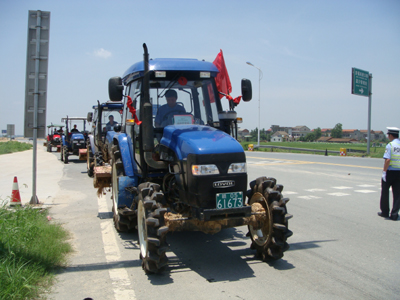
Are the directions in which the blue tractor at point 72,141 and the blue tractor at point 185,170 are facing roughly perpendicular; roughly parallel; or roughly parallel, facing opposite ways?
roughly parallel

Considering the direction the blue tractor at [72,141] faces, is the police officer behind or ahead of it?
ahead

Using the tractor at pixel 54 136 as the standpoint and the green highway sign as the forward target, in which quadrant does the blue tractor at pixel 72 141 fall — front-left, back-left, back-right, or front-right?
front-right

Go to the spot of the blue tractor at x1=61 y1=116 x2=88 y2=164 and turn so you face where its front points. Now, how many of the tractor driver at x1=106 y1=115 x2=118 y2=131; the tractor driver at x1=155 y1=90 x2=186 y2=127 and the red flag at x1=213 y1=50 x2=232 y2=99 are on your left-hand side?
0

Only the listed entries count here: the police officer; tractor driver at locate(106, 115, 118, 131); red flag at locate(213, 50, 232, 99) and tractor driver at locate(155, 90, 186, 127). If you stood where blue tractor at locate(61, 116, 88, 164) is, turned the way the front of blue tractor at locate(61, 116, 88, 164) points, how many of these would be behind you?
0

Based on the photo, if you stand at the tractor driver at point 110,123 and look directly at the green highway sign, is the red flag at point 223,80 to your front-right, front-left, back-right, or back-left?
back-right

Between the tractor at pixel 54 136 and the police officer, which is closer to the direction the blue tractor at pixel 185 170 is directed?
the police officer

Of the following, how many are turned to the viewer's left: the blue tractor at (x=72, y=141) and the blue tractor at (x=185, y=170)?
0

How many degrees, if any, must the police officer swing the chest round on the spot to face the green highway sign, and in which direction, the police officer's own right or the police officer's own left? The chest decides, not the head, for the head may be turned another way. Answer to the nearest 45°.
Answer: approximately 45° to the police officer's own right

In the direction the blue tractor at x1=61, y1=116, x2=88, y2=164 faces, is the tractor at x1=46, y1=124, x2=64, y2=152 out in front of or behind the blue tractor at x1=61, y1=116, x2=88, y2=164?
behind

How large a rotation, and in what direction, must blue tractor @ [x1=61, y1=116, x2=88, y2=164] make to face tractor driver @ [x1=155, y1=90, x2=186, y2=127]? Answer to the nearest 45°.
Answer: approximately 45° to its right

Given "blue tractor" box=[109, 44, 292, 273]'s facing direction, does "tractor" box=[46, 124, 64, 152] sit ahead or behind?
behind

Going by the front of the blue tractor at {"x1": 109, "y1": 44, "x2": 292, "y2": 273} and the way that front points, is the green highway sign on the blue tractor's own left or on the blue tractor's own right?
on the blue tractor's own left

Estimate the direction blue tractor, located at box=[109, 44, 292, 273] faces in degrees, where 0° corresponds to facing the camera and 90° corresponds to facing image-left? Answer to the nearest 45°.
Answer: approximately 315°
